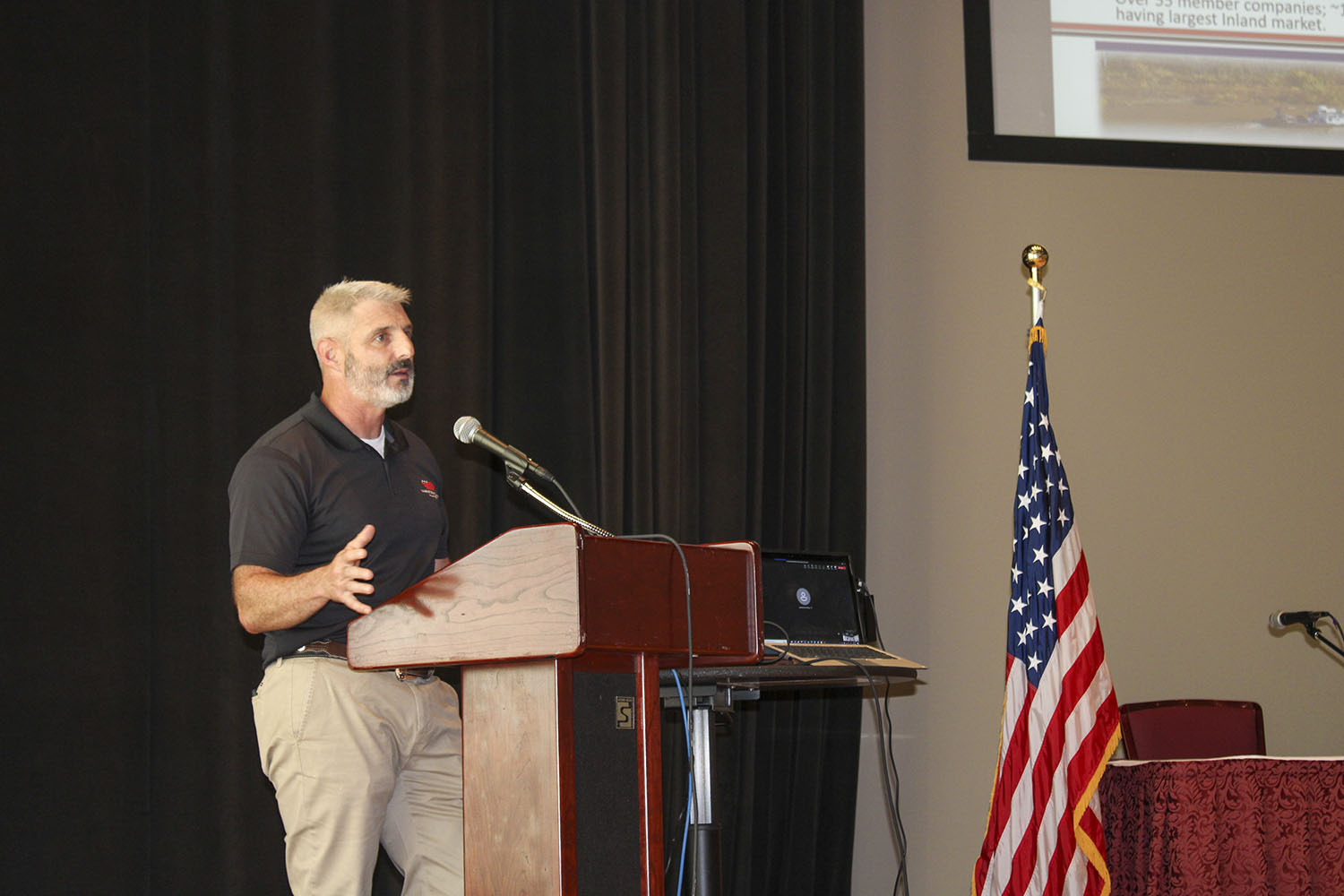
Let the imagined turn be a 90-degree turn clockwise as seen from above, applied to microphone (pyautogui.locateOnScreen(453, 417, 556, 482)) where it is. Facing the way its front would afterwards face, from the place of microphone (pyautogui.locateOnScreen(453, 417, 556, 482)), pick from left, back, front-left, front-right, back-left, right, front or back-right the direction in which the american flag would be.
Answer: front-right

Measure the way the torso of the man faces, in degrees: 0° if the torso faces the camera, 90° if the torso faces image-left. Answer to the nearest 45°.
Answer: approximately 315°

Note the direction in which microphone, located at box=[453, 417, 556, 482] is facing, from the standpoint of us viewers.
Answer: facing to the left of the viewer

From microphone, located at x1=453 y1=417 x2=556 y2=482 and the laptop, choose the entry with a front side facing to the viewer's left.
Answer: the microphone

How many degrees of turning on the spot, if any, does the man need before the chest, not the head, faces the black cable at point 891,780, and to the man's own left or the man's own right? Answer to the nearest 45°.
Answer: approximately 90° to the man's own left
